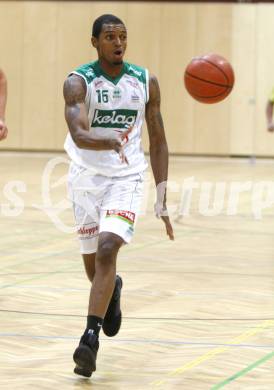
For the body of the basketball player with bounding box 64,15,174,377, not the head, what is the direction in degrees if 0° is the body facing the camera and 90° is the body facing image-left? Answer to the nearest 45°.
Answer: approximately 0°
